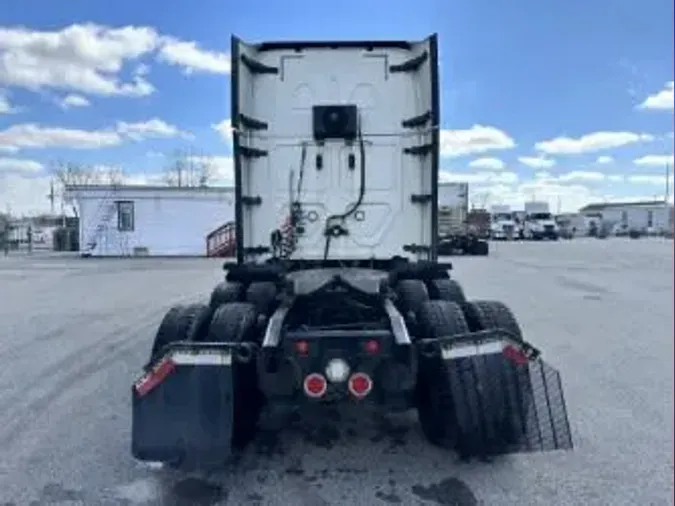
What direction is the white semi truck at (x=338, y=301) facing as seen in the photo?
away from the camera

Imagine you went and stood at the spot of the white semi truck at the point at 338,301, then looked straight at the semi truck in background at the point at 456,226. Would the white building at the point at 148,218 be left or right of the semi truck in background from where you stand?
left

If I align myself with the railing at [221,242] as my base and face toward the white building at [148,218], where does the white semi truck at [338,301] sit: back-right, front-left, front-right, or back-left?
back-left

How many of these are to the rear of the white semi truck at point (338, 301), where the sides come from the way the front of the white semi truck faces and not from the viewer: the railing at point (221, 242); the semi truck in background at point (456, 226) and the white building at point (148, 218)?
0

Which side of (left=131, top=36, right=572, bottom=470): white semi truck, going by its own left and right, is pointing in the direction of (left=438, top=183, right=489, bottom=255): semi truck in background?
front

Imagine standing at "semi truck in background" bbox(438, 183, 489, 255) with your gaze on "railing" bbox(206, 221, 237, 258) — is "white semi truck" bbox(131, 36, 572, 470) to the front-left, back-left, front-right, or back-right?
front-left

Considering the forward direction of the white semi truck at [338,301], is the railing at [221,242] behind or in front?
in front

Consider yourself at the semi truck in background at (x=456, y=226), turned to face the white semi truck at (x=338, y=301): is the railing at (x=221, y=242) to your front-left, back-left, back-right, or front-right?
front-right

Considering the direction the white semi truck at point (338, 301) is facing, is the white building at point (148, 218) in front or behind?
in front
